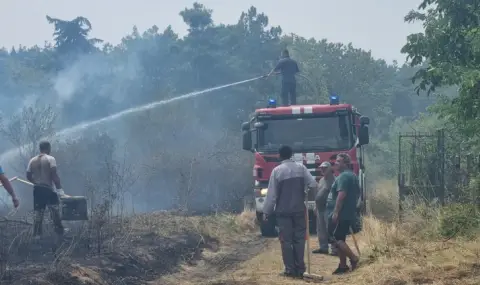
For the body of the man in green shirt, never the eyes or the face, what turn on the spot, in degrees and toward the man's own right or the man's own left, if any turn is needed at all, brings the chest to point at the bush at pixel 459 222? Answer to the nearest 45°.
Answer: approximately 135° to the man's own right

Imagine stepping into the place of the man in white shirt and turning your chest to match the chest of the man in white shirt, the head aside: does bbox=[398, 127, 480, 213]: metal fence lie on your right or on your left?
on your right

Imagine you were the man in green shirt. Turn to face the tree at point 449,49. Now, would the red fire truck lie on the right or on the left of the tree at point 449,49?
left

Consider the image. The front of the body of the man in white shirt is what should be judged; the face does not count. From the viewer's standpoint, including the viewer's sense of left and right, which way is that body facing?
facing away from the viewer

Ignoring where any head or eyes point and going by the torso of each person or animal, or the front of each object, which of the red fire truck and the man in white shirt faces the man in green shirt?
the red fire truck

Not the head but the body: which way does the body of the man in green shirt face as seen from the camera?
to the viewer's left

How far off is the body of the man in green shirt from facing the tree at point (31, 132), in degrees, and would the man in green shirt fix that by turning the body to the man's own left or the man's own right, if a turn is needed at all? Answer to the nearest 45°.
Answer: approximately 45° to the man's own right
